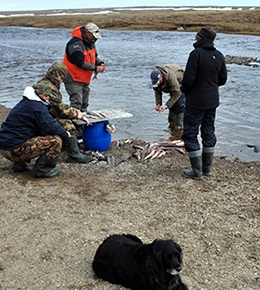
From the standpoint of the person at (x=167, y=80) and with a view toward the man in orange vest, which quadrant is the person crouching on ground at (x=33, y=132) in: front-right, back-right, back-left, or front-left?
front-left

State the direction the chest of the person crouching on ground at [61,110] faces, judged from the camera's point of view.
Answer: to the viewer's right

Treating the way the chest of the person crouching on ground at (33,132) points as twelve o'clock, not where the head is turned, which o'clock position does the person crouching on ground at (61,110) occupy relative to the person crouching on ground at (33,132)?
the person crouching on ground at (61,110) is roughly at 10 o'clock from the person crouching on ground at (33,132).

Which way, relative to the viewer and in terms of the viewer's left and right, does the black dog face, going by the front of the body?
facing the viewer and to the right of the viewer

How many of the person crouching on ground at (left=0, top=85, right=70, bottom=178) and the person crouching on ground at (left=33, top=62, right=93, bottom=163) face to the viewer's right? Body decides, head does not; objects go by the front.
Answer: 2

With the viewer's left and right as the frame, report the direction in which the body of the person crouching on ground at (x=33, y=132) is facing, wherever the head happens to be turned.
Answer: facing to the right of the viewer

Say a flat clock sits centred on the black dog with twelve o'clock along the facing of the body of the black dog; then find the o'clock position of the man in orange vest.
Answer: The man in orange vest is roughly at 7 o'clock from the black dog.

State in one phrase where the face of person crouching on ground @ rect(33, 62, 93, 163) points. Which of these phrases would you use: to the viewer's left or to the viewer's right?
to the viewer's right

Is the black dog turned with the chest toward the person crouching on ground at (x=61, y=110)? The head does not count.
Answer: no

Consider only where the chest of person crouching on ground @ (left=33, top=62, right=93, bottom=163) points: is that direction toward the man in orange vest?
no

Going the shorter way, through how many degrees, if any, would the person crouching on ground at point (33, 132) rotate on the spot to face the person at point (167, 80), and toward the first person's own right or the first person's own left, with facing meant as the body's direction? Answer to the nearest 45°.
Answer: approximately 45° to the first person's own left

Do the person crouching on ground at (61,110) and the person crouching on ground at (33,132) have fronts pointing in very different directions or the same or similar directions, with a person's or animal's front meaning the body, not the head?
same or similar directions

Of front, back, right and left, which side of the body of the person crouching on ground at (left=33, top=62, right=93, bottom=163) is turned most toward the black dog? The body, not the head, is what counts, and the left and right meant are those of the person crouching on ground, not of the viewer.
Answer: right

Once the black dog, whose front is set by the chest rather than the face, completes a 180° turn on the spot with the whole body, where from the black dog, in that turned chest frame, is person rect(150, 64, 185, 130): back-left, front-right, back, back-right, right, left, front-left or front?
front-right
